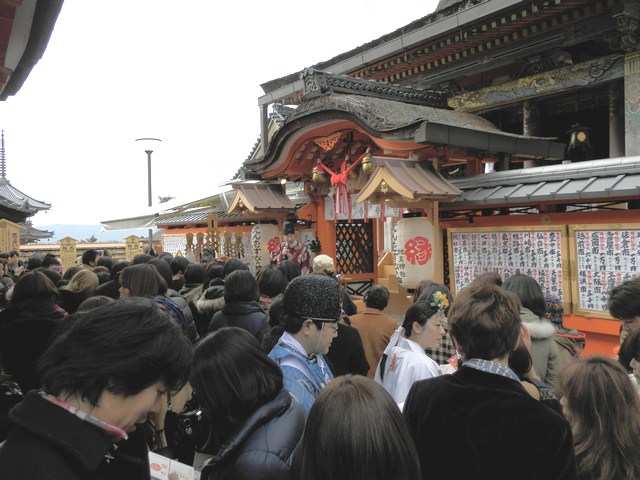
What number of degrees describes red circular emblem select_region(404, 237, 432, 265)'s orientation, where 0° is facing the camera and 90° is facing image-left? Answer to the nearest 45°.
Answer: approximately 0°

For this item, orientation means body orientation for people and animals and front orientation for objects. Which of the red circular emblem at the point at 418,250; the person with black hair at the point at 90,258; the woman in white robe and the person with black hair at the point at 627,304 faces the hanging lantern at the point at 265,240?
the person with black hair at the point at 90,258

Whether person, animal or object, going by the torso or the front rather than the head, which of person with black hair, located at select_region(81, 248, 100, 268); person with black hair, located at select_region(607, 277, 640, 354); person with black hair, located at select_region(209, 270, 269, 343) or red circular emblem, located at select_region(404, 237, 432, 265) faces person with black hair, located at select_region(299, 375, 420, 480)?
the red circular emblem

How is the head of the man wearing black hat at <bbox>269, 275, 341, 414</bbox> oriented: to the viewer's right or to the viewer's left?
to the viewer's right

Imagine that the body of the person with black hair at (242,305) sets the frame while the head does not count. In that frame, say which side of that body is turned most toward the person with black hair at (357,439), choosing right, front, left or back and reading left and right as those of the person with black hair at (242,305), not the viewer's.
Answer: back

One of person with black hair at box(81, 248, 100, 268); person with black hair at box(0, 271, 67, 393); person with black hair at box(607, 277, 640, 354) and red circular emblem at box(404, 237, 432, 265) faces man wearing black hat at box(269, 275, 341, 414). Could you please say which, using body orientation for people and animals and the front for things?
the red circular emblem

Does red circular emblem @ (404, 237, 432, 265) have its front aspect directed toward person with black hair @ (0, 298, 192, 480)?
yes

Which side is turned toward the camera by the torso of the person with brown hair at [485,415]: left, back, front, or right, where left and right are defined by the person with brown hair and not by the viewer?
back

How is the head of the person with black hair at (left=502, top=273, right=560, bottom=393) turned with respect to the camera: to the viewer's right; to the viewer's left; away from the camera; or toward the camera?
away from the camera

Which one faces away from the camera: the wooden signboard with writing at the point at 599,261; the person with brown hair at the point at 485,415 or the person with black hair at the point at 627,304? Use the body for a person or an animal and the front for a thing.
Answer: the person with brown hair at the point at 485,415

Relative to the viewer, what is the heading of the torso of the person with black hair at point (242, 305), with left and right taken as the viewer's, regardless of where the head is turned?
facing away from the viewer

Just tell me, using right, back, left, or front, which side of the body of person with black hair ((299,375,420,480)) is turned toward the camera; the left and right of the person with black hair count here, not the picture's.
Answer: back

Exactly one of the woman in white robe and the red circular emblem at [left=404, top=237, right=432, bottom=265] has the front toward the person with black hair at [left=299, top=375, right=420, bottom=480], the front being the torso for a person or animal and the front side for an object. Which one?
the red circular emblem
